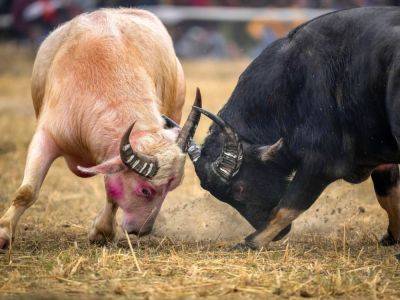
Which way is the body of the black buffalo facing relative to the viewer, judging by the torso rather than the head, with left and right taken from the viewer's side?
facing to the left of the viewer

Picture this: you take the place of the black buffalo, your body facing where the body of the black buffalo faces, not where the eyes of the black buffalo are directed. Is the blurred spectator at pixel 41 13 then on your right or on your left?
on your right

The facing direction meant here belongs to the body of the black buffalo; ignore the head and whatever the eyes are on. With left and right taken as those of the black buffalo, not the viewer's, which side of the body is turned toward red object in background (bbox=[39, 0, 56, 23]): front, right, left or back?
right

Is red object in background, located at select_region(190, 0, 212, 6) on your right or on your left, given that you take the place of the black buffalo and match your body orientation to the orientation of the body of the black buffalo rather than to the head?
on your right
